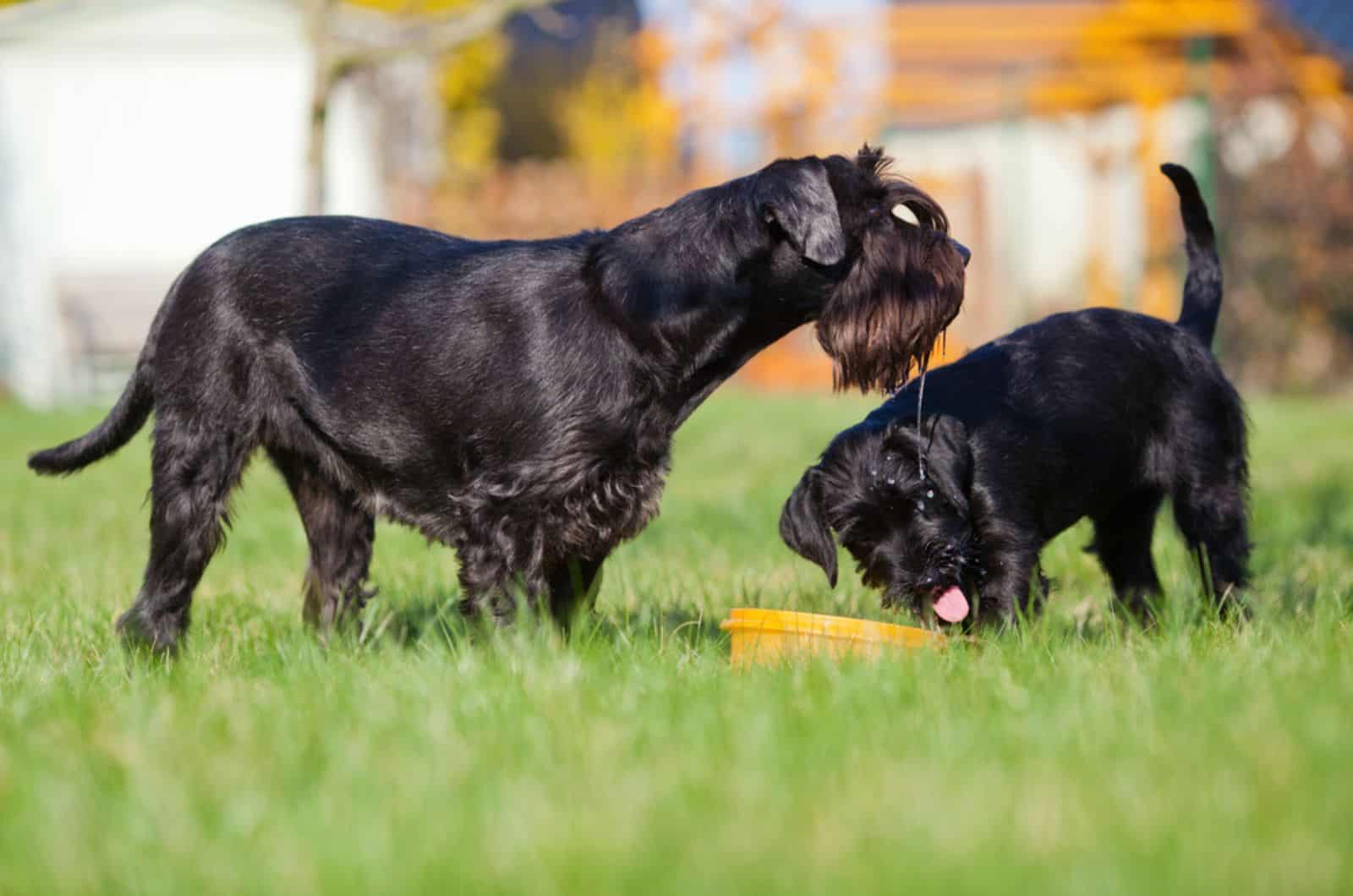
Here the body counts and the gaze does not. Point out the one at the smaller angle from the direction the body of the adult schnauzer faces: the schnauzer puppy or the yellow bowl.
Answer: the schnauzer puppy

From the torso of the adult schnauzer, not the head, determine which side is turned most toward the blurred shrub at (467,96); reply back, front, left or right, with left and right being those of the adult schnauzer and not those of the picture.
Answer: left

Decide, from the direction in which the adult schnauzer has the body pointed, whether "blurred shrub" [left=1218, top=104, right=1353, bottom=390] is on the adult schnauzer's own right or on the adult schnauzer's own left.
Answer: on the adult schnauzer's own left

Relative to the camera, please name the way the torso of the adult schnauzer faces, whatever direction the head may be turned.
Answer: to the viewer's right

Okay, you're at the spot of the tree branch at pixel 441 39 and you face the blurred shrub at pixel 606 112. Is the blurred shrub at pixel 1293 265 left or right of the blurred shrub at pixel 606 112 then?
right

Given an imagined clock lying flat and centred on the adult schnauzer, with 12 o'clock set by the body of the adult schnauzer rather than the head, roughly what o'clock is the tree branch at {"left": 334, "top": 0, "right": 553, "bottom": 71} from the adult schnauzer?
The tree branch is roughly at 9 o'clock from the adult schnauzer.

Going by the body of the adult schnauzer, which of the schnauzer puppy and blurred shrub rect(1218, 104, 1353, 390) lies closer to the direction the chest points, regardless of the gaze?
the schnauzer puppy

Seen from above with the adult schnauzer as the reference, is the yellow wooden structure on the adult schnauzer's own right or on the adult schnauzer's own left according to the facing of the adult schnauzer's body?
on the adult schnauzer's own left

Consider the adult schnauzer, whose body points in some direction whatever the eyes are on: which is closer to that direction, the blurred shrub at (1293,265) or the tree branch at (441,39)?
the blurred shrub

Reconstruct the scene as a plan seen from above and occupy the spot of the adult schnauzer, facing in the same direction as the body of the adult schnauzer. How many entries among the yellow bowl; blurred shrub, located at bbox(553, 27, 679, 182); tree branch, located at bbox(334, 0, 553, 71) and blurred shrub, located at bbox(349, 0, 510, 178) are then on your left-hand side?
3
